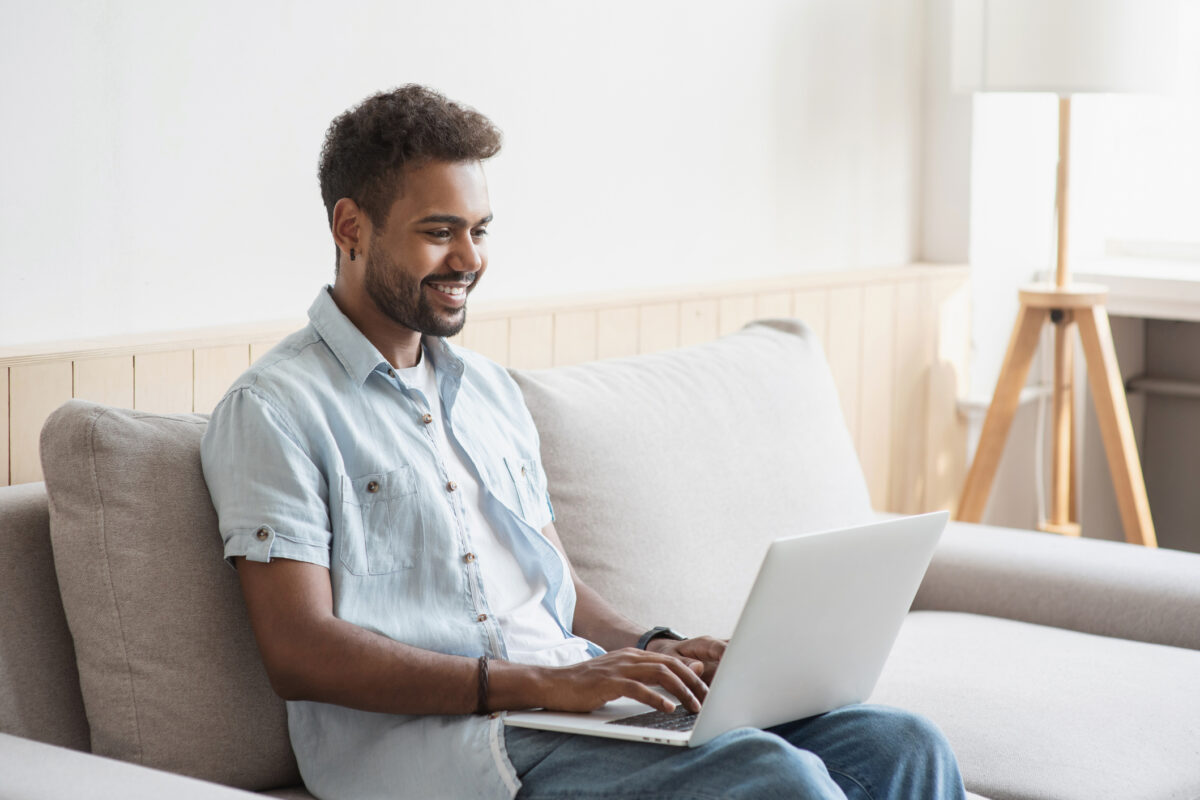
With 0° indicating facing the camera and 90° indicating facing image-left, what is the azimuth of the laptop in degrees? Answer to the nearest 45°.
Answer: approximately 135°

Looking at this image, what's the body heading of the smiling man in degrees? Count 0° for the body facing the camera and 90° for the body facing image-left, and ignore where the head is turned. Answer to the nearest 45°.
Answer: approximately 315°

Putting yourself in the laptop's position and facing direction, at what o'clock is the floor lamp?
The floor lamp is roughly at 2 o'clock from the laptop.

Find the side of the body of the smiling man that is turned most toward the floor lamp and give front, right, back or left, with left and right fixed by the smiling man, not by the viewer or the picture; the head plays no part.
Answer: left
